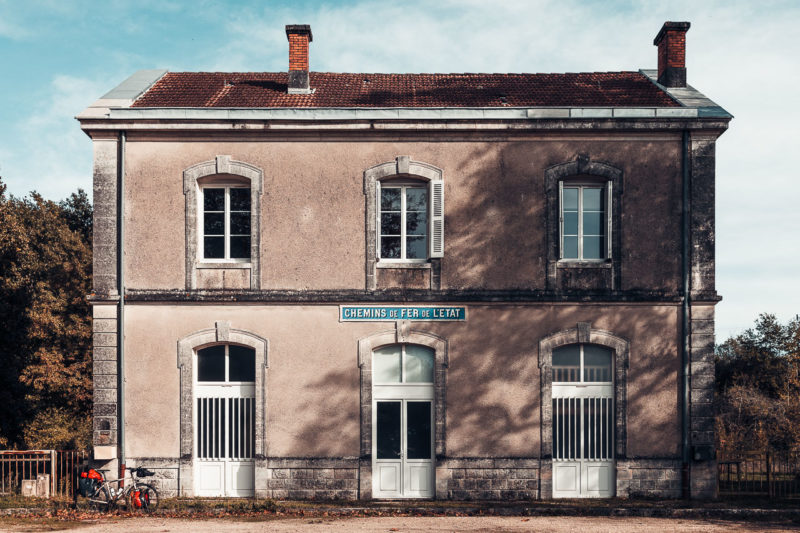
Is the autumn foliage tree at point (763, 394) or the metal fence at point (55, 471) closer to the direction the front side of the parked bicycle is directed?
the autumn foliage tree

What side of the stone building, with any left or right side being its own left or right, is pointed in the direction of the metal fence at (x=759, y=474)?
left

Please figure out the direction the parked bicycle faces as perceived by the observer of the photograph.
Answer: facing to the right of the viewer

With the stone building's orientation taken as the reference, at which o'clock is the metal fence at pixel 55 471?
The metal fence is roughly at 3 o'clock from the stone building.

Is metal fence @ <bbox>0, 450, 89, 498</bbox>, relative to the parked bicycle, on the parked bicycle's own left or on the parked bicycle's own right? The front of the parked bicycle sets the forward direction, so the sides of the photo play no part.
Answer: on the parked bicycle's own left

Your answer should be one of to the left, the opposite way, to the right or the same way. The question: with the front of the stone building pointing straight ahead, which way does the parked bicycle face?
to the left

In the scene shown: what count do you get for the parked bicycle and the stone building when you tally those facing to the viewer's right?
1

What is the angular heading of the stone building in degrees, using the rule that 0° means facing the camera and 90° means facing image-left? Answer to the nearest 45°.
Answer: approximately 0°
